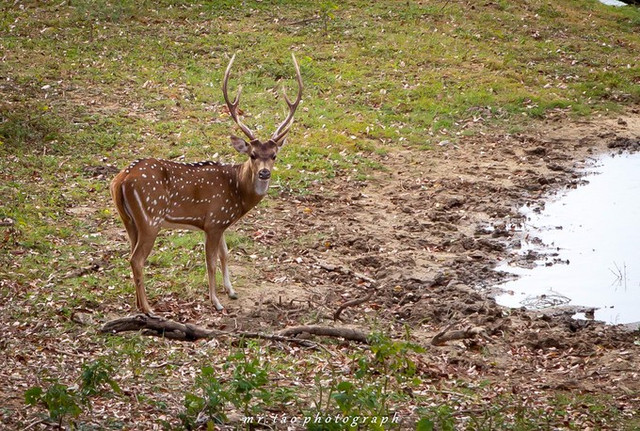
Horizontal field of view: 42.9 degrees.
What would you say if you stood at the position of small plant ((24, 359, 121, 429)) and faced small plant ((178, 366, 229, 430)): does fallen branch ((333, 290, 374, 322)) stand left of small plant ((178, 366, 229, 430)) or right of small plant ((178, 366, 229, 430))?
left

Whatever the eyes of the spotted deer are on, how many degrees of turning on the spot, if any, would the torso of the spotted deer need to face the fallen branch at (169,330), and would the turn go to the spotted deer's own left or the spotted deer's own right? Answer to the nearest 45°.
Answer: approximately 90° to the spotted deer's own right

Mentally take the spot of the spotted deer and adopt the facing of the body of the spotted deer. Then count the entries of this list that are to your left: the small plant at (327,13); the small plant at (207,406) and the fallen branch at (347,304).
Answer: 1

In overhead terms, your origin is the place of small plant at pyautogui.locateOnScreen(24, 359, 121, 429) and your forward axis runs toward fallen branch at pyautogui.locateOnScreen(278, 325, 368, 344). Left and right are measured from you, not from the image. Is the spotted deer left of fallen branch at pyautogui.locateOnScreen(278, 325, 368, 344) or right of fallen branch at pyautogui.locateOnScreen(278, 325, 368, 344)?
left

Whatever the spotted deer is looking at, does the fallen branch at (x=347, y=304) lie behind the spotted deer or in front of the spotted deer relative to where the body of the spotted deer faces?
in front

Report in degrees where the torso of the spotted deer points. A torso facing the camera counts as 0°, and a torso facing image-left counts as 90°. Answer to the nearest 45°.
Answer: approximately 270°

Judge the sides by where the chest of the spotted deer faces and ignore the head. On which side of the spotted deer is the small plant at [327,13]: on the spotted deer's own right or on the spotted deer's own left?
on the spotted deer's own left

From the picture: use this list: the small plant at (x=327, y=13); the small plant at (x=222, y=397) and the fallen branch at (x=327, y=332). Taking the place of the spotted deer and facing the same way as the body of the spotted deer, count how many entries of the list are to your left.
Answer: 1

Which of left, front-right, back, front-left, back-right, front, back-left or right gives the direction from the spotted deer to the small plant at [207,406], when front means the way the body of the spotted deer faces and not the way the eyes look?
right

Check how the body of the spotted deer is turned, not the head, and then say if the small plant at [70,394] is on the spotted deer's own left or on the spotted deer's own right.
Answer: on the spotted deer's own right
